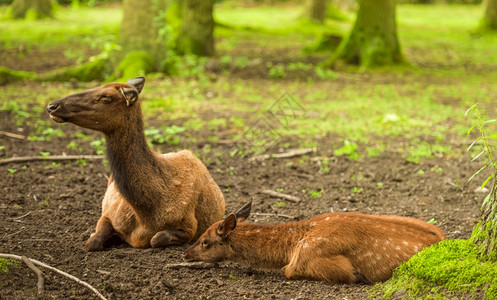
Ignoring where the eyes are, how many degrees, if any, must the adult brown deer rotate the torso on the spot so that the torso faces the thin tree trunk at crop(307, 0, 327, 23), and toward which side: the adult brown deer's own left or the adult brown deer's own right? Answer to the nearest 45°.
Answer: approximately 135° to the adult brown deer's own right

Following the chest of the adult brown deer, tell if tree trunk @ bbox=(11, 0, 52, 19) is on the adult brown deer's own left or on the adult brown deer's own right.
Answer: on the adult brown deer's own right

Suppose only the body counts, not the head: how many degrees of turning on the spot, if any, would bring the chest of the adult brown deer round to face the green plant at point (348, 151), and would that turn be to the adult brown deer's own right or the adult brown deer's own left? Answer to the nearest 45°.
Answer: approximately 180°

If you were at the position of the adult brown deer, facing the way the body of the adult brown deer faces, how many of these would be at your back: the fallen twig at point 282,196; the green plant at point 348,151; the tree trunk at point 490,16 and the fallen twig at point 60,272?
3

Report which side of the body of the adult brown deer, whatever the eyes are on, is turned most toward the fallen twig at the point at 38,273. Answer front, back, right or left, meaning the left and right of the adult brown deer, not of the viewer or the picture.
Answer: front

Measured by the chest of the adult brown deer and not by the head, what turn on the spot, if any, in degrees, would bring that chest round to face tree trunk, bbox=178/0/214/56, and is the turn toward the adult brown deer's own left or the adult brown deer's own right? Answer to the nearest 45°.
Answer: approximately 135° to the adult brown deer's own right

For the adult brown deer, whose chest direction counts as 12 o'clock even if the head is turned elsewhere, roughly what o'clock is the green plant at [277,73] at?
The green plant is roughly at 5 o'clock from the adult brown deer.

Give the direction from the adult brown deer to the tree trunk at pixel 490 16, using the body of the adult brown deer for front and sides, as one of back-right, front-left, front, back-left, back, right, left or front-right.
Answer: back

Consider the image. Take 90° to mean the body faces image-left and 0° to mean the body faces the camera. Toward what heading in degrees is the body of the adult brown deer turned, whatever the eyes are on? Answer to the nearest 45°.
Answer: approximately 45°

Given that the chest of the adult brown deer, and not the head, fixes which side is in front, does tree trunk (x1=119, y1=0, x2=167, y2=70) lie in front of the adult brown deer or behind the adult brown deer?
behind

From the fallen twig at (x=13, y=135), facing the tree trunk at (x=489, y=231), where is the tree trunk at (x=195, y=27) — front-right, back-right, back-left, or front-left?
back-left
